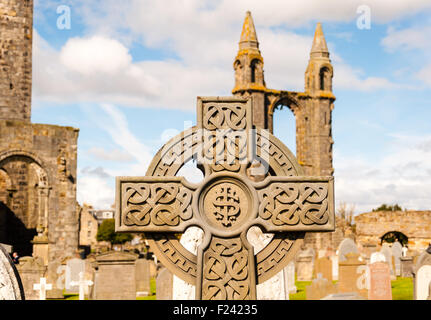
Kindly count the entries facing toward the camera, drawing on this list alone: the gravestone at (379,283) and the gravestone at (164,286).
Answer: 2

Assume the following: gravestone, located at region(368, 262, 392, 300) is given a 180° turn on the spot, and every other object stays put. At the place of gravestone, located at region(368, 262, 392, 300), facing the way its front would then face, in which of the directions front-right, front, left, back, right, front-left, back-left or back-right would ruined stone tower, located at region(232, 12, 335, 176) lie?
front

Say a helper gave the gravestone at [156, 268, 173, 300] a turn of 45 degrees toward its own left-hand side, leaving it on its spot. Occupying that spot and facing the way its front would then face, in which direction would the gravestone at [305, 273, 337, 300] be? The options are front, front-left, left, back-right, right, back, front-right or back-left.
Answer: front-left

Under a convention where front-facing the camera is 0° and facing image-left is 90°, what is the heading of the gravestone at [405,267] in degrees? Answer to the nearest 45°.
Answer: approximately 0°

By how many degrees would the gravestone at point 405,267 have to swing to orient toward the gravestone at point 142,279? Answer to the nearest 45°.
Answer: approximately 45° to its right

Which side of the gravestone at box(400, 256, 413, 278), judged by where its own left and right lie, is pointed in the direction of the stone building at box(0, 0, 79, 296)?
right

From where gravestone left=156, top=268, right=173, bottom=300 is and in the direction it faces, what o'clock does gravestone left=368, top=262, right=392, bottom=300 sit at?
gravestone left=368, top=262, right=392, bottom=300 is roughly at 9 o'clock from gravestone left=156, top=268, right=173, bottom=300.

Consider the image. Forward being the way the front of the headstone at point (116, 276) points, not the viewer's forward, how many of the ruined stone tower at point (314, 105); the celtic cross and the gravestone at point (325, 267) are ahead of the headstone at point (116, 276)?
1

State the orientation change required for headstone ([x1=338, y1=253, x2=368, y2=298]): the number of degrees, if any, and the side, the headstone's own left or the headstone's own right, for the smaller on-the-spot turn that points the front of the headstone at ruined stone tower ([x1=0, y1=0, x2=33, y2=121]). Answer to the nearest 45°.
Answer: approximately 135° to the headstone's own right

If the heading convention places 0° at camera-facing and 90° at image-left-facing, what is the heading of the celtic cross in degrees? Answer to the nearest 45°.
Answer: approximately 0°
